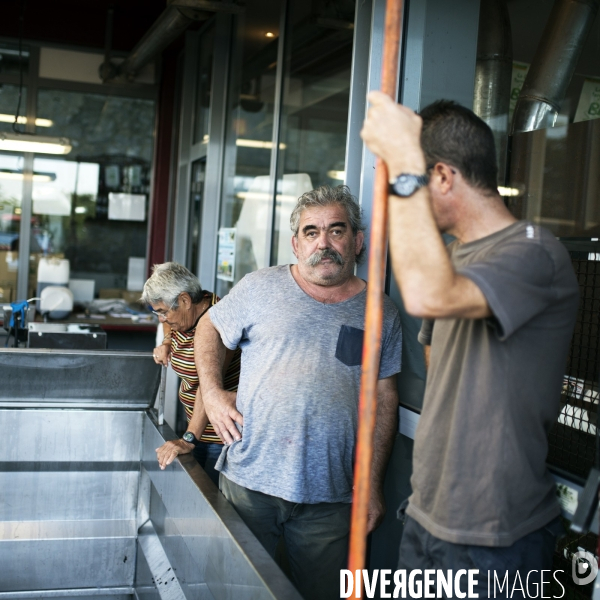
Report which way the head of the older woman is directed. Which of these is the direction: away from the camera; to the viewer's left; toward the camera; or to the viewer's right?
to the viewer's left

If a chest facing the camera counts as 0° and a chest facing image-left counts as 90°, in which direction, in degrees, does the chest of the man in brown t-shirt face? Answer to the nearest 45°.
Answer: approximately 90°

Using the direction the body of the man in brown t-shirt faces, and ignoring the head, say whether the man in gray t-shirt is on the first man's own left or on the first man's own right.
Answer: on the first man's own right

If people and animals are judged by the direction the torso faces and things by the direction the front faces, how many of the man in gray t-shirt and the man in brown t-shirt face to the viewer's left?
1

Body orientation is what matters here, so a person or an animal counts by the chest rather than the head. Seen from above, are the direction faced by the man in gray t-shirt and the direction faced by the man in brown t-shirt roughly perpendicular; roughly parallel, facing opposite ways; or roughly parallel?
roughly perpendicular

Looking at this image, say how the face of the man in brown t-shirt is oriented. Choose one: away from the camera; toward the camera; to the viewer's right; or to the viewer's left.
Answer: to the viewer's left

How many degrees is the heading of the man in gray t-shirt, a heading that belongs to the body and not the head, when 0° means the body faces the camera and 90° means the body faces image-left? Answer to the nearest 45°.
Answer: approximately 0°
